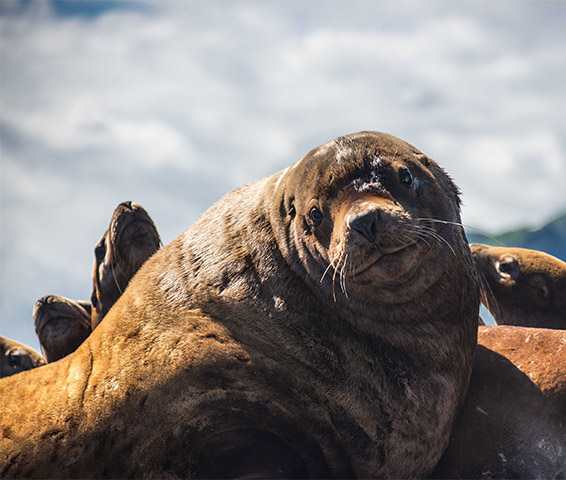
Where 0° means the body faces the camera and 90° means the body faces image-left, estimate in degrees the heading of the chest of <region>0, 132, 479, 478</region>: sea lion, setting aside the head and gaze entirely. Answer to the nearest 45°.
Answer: approximately 315°

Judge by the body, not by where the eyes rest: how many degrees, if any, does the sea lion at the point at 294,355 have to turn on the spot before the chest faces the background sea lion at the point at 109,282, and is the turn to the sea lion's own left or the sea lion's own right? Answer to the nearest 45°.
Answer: approximately 180°
